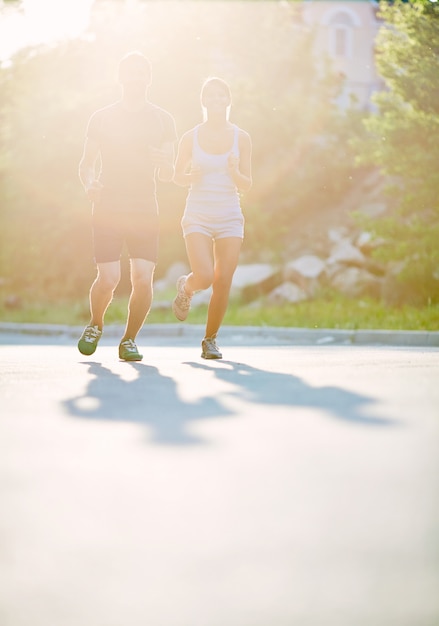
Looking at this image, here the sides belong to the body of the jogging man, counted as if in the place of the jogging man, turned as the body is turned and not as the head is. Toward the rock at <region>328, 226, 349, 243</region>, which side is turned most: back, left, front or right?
back

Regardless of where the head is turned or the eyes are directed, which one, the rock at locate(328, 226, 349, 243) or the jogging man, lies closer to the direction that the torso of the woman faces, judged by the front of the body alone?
the jogging man

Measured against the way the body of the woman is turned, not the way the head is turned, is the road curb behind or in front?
behind

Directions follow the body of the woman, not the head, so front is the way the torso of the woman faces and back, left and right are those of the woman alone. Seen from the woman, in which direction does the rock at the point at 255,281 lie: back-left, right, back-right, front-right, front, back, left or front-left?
back

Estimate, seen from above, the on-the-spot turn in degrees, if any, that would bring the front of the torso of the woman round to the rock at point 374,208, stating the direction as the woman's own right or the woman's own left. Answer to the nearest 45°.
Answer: approximately 180°

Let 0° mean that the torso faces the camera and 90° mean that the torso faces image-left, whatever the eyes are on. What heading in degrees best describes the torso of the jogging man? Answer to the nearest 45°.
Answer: approximately 0°

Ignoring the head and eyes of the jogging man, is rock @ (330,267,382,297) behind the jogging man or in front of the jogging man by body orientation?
behind

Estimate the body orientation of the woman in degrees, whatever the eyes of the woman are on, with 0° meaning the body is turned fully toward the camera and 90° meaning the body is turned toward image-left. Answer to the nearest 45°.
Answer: approximately 0°

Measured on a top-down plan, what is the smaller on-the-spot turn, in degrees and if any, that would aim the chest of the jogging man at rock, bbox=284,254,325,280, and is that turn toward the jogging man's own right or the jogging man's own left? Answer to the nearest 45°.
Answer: approximately 180°

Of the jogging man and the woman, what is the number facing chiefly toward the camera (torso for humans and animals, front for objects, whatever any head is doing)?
2
